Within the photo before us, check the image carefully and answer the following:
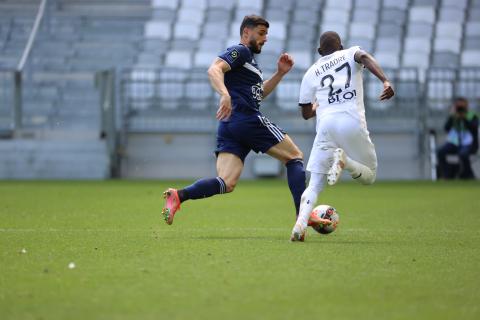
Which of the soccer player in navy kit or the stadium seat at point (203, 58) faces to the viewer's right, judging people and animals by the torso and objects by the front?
the soccer player in navy kit

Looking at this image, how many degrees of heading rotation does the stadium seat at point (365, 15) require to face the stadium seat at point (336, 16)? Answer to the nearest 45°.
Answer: approximately 90° to its right

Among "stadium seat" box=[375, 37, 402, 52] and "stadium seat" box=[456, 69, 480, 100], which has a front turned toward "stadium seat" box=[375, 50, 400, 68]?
"stadium seat" box=[375, 37, 402, 52]

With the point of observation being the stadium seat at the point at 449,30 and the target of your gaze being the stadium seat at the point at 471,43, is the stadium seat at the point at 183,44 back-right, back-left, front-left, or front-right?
back-right

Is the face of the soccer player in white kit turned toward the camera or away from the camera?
away from the camera

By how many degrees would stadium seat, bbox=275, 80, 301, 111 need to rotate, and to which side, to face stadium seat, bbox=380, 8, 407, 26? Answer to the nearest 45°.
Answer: approximately 135° to its left

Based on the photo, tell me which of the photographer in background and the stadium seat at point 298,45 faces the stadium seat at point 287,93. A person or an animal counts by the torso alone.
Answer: the stadium seat at point 298,45

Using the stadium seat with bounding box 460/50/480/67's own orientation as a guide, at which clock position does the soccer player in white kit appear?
The soccer player in white kit is roughly at 12 o'clock from the stadium seat.

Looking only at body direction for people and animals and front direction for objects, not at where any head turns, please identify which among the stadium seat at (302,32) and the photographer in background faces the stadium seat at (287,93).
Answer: the stadium seat at (302,32)

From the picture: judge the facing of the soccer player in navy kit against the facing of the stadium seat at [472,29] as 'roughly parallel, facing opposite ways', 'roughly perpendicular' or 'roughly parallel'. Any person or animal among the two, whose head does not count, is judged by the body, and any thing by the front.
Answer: roughly perpendicular

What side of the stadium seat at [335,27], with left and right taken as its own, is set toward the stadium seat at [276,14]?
right

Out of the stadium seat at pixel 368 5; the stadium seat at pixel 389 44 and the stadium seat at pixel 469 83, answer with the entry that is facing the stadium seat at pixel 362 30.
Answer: the stadium seat at pixel 368 5

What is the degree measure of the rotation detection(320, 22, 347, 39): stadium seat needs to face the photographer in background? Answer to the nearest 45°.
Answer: approximately 45° to its left

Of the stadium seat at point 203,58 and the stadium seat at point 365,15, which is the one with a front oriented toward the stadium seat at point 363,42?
the stadium seat at point 365,15

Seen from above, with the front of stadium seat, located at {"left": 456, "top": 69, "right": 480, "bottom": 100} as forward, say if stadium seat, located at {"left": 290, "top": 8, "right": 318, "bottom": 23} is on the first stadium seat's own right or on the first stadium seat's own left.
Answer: on the first stadium seat's own right
